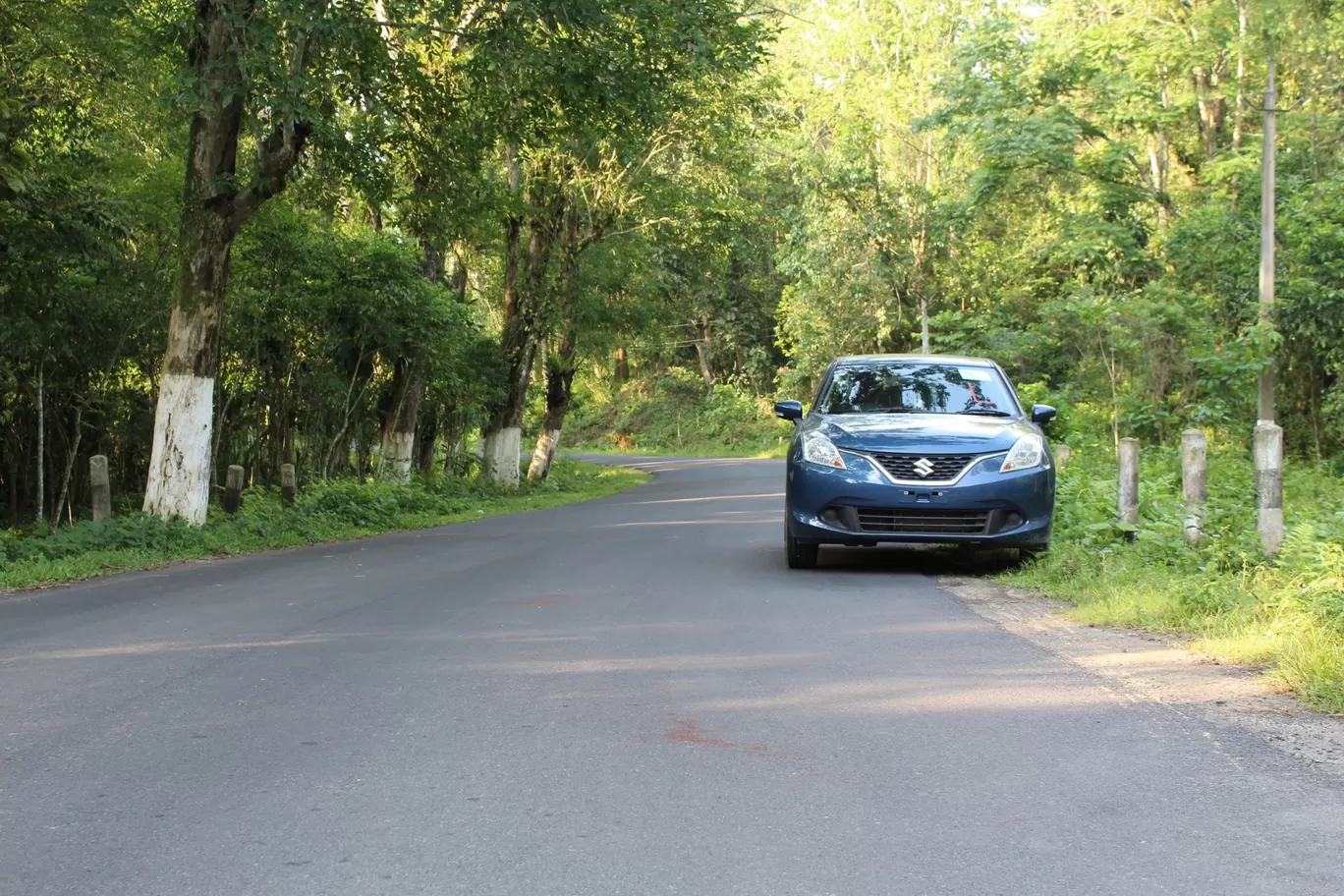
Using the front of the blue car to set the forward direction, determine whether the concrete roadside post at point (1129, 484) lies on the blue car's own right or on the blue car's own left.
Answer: on the blue car's own left

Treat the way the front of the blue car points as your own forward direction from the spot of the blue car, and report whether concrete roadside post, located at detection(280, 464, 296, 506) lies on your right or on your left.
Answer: on your right

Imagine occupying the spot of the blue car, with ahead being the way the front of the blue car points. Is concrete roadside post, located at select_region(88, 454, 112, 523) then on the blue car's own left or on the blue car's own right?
on the blue car's own right

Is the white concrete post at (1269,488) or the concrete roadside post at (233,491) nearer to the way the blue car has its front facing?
the white concrete post

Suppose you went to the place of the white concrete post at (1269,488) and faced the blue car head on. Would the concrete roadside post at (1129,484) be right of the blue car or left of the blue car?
right

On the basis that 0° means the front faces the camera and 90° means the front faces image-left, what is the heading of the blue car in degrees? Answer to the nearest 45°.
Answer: approximately 0°
